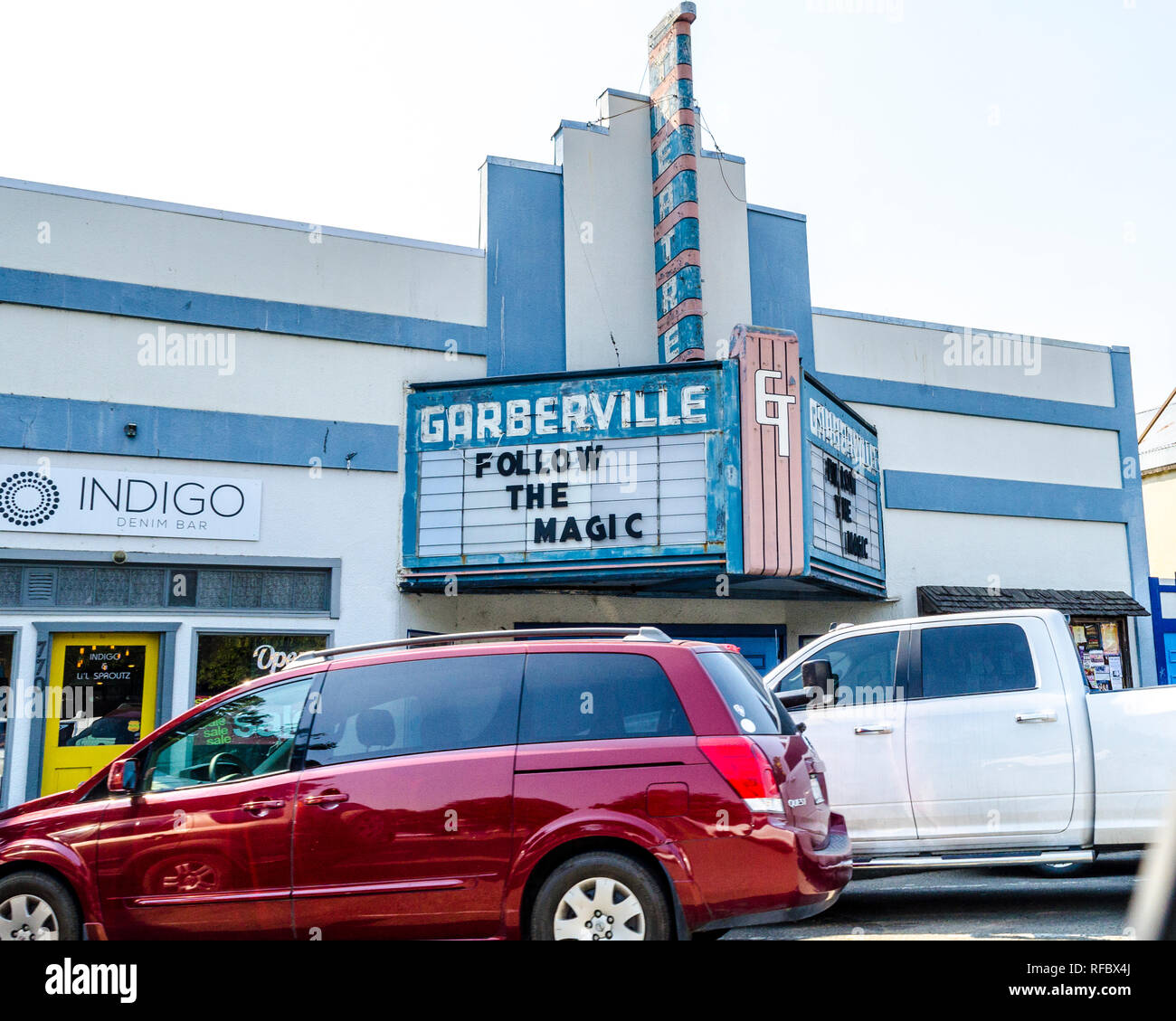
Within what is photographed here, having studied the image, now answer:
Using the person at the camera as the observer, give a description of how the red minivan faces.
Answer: facing to the left of the viewer

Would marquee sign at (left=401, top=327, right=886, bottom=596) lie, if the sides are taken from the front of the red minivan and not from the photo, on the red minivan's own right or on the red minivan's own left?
on the red minivan's own right

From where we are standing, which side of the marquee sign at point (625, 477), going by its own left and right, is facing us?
front

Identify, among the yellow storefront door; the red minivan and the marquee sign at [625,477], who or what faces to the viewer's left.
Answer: the red minivan

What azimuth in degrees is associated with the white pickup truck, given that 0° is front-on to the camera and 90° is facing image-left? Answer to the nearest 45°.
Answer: approximately 90°

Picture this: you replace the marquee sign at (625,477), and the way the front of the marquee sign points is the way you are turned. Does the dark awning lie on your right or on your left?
on your left

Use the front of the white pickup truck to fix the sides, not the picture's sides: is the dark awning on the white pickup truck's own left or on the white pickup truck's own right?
on the white pickup truck's own right

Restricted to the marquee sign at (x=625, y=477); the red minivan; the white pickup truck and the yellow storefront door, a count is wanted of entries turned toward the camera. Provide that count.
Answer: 2

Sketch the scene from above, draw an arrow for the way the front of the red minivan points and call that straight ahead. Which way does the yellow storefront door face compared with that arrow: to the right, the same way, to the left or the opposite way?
to the left

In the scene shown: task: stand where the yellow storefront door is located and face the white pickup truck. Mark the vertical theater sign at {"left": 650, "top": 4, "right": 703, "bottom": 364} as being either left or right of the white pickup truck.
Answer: left

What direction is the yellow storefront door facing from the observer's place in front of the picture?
facing the viewer

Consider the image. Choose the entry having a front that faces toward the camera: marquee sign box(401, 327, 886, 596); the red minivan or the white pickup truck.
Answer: the marquee sign

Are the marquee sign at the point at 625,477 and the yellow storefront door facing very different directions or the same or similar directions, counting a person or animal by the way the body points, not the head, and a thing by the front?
same or similar directions

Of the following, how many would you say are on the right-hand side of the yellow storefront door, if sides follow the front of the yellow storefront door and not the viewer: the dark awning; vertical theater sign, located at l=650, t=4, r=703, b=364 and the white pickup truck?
0

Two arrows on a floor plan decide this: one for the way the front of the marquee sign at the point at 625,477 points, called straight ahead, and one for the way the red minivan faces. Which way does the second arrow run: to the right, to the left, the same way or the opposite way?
to the right

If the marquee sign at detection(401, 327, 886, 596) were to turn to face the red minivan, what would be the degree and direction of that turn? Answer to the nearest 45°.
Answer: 0° — it already faces it
